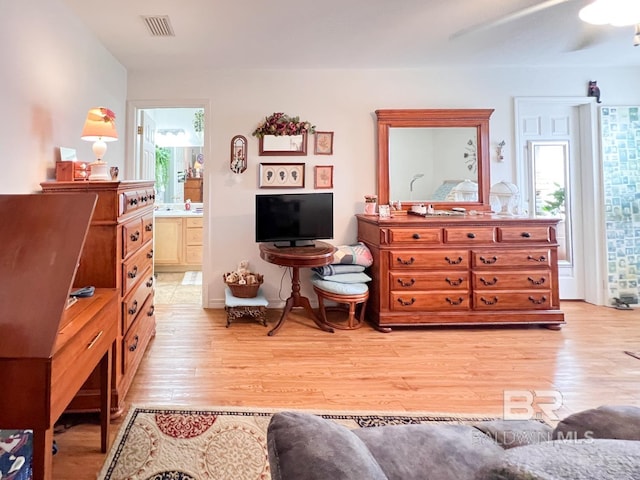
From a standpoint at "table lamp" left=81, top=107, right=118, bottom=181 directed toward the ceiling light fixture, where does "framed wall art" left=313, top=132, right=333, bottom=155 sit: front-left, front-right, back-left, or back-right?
front-left

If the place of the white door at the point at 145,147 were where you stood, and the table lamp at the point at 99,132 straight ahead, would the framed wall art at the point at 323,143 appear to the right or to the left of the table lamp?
left

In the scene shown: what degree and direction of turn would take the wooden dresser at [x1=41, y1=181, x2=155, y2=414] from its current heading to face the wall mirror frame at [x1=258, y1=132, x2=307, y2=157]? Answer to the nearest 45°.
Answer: approximately 45° to its left

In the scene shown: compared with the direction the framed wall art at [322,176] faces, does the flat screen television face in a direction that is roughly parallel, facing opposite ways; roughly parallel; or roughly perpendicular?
roughly parallel

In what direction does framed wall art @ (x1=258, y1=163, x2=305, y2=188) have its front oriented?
toward the camera

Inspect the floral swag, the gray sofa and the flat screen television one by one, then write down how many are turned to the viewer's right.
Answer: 0

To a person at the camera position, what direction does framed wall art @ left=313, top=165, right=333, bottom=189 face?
facing the viewer

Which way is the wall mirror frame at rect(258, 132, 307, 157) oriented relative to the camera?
toward the camera

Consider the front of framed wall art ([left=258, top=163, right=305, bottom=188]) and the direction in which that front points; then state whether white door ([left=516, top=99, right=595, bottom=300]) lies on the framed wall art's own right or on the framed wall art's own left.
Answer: on the framed wall art's own left

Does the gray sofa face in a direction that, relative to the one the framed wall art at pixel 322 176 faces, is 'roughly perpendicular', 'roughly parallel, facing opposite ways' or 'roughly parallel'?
roughly parallel, facing opposite ways

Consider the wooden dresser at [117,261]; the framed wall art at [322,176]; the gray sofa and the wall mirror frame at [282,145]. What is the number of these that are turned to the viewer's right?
1

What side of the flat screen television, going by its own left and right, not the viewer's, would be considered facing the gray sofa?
front

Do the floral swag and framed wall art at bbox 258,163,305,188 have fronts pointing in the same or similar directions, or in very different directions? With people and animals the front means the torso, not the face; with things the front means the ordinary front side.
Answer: same or similar directions

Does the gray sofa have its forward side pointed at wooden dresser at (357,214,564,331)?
yes

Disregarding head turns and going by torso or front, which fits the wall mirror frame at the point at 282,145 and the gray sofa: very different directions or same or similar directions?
very different directions

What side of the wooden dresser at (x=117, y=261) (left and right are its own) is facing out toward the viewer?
right

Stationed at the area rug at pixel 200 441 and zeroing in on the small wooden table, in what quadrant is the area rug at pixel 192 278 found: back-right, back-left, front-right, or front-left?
front-left
